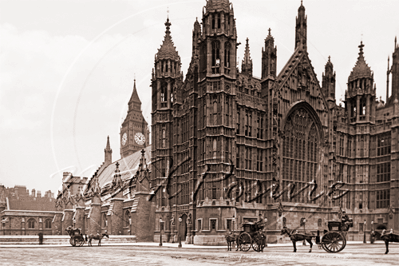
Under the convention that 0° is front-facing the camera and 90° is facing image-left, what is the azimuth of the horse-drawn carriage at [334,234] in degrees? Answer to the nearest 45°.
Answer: approximately 90°
